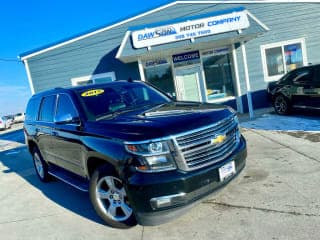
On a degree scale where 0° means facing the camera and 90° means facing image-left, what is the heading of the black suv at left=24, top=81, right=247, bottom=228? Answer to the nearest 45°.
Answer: approximately 315°

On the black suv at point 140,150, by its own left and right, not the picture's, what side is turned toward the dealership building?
left

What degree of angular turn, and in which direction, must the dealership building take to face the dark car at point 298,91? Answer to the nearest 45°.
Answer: approximately 45° to its left

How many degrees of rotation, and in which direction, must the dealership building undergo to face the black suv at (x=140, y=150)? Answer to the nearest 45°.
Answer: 0° — it already faces it

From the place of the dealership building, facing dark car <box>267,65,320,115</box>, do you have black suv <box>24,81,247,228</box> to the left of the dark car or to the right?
right

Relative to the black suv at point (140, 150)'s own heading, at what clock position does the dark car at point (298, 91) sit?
The dark car is roughly at 9 o'clock from the black suv.

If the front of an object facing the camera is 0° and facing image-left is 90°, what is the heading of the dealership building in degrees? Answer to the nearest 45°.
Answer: approximately 0°
